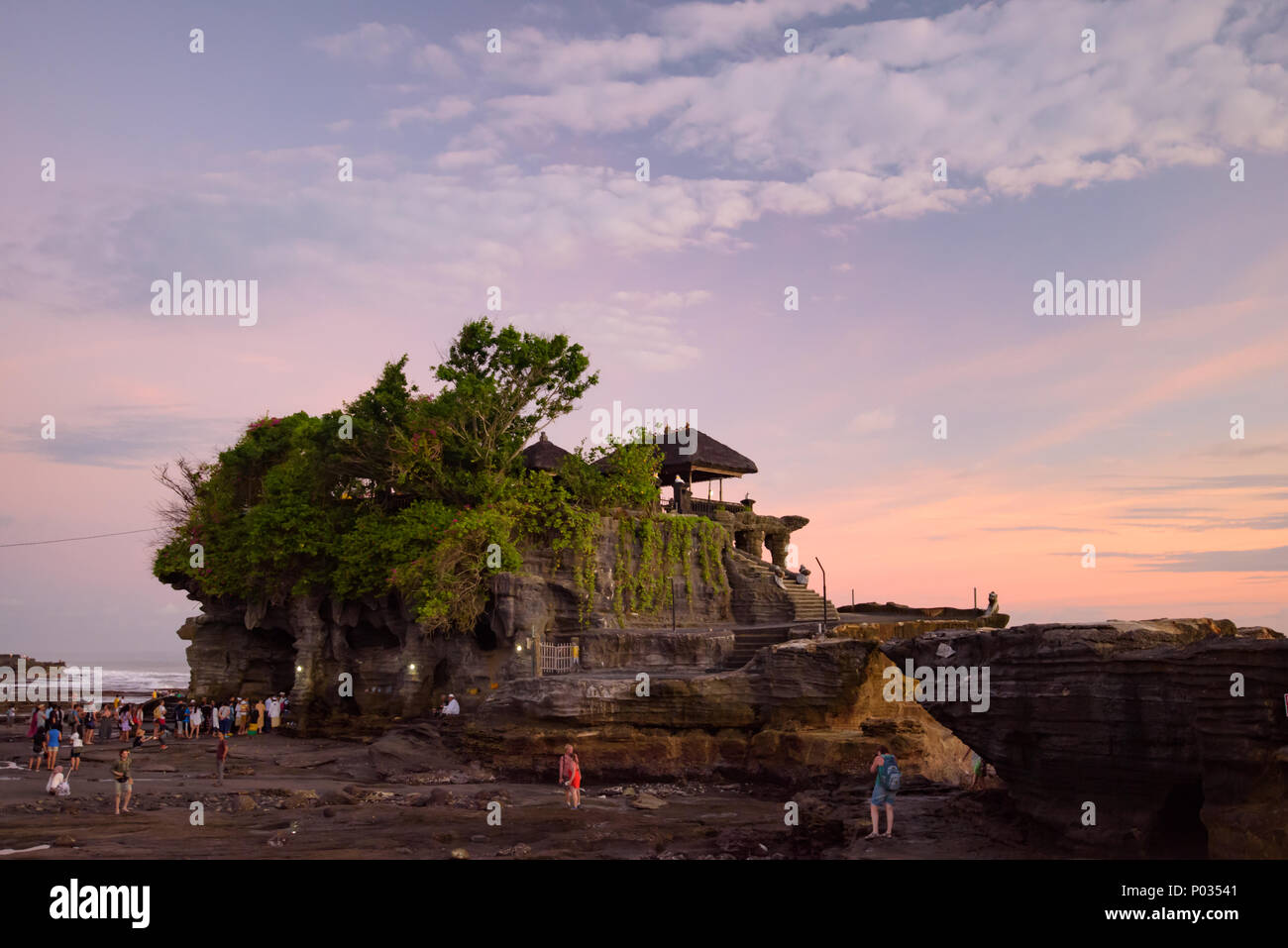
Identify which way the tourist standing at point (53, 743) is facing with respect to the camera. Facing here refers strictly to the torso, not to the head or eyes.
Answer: away from the camera

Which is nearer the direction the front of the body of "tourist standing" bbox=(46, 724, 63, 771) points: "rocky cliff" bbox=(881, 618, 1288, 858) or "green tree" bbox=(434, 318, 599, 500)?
the green tree

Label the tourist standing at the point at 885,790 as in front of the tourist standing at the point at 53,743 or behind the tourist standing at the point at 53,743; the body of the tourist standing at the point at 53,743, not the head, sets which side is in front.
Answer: behind

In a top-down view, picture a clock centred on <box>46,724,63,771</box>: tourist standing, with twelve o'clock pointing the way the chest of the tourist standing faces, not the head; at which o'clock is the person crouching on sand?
The person crouching on sand is roughly at 6 o'clock from the tourist standing.

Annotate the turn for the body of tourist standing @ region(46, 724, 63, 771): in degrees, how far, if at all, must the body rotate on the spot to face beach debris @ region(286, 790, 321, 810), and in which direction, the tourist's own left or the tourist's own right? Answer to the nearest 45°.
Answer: approximately 135° to the tourist's own right

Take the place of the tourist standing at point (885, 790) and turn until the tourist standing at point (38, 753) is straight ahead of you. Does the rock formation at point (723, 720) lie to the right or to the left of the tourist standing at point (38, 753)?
right
